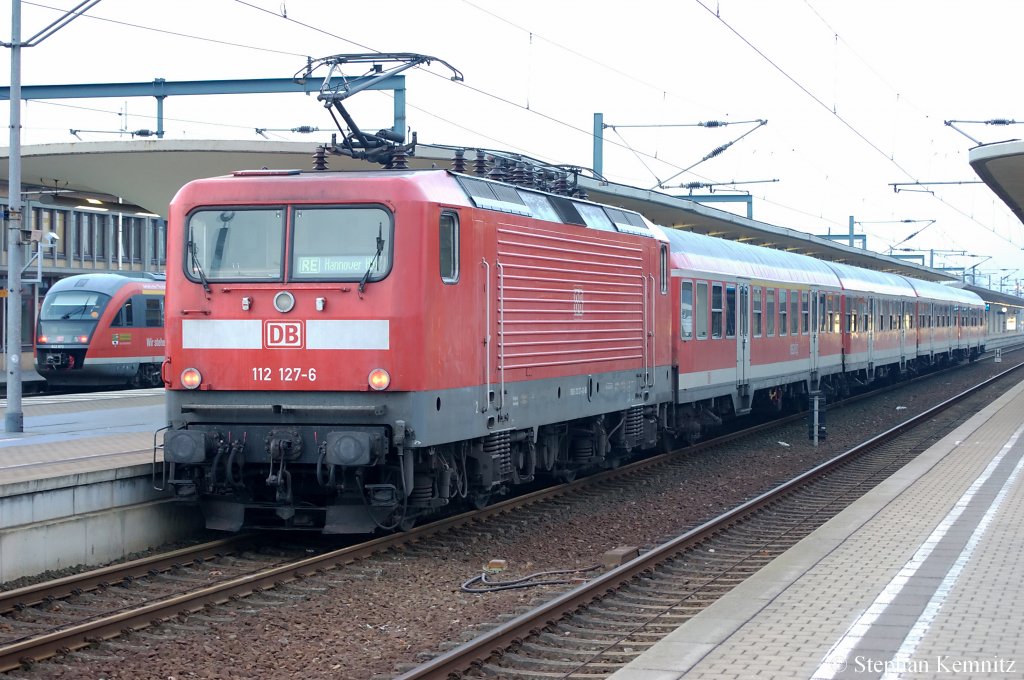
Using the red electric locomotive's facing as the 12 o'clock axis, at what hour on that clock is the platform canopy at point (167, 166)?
The platform canopy is roughly at 4 o'clock from the red electric locomotive.

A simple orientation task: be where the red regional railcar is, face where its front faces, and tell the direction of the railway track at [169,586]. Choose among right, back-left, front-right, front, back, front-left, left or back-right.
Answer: front-left

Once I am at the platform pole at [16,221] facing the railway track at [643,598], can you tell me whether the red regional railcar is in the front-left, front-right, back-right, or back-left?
back-left

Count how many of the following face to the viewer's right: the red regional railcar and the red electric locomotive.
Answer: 0

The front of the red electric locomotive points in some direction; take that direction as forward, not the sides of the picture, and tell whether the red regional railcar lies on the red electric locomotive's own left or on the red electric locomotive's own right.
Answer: on the red electric locomotive's own right

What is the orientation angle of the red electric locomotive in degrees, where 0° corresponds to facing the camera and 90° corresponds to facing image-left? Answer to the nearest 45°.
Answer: approximately 45°

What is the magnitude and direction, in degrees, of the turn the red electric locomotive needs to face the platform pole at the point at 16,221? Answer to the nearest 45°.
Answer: approximately 90° to its right

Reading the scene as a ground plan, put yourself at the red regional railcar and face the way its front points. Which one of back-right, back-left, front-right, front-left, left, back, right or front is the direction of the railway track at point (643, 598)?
front-left
